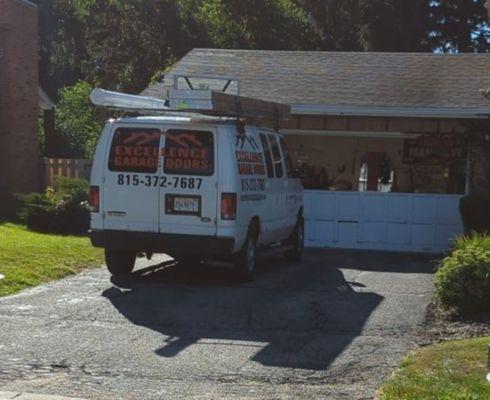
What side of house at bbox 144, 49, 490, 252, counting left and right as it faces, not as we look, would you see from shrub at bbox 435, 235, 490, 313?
front

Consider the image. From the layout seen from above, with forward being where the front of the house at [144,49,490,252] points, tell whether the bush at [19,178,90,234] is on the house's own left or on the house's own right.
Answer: on the house's own right

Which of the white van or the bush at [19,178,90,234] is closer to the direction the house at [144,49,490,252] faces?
the white van

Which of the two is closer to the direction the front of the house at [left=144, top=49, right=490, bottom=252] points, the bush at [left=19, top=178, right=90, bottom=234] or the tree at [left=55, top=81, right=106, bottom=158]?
the bush

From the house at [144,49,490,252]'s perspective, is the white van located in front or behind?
in front

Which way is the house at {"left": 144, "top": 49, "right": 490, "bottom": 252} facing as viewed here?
toward the camera

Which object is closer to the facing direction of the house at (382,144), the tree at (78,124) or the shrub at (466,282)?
the shrub

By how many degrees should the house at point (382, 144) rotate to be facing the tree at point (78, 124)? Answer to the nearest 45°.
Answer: approximately 135° to its right
